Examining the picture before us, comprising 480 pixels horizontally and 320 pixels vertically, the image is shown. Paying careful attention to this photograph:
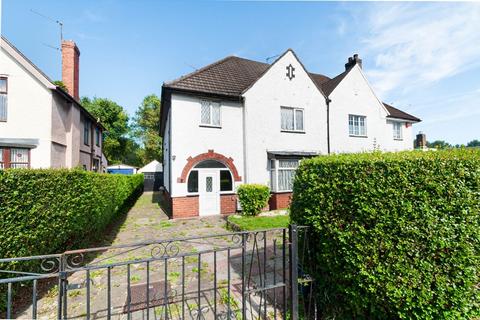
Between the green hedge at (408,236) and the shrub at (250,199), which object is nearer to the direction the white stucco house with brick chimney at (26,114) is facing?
the green hedge

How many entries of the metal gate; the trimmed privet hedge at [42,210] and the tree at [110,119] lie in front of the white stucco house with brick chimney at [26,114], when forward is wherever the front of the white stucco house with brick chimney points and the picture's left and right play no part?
2

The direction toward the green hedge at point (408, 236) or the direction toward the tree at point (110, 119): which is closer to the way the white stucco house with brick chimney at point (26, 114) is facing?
the green hedge

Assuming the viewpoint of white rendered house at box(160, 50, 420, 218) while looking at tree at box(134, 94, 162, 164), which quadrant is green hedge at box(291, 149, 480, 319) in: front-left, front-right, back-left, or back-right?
back-left

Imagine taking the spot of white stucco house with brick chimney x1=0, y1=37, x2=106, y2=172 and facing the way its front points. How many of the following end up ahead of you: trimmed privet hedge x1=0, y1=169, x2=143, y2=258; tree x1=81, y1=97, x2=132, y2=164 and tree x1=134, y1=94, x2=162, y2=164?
1

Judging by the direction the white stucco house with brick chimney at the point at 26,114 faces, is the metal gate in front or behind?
in front

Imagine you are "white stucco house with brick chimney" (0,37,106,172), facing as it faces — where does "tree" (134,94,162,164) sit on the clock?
The tree is roughly at 7 o'clock from the white stucco house with brick chimney.

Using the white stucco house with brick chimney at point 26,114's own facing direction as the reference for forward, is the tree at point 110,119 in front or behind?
behind

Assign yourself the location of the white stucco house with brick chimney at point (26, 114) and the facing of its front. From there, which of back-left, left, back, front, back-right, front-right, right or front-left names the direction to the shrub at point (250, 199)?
front-left

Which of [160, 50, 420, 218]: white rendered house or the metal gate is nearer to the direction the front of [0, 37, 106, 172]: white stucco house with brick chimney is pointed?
the metal gate

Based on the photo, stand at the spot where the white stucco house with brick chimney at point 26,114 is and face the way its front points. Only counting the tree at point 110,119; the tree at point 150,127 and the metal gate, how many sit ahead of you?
1

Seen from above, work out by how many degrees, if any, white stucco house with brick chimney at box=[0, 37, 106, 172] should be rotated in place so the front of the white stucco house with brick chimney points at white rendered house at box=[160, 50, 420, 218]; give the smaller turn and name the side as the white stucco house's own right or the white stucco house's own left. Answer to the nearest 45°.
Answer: approximately 45° to the white stucco house's own left

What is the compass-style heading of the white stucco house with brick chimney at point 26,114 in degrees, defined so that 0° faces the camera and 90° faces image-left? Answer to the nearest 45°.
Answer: approximately 0°

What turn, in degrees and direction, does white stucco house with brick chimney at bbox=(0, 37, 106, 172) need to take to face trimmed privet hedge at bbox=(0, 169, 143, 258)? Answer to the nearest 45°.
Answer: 0° — it already faces it
